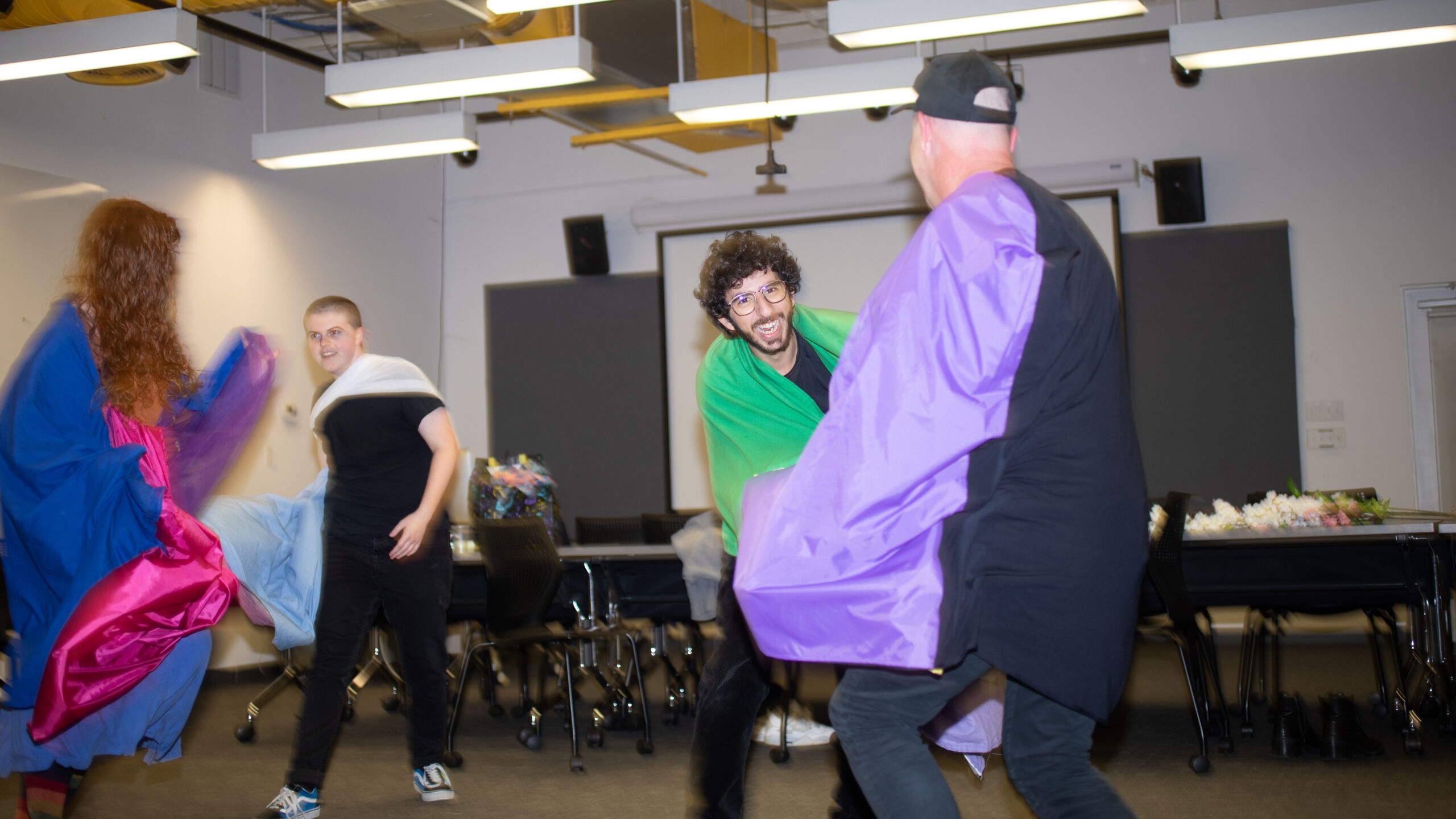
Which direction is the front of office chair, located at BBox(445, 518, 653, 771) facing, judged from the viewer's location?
facing away from the viewer and to the right of the viewer

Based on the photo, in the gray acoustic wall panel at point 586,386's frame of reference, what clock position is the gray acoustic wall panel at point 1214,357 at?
the gray acoustic wall panel at point 1214,357 is roughly at 10 o'clock from the gray acoustic wall panel at point 586,386.

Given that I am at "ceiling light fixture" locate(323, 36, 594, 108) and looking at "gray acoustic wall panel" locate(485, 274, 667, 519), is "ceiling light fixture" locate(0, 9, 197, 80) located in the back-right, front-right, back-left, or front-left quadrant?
back-left

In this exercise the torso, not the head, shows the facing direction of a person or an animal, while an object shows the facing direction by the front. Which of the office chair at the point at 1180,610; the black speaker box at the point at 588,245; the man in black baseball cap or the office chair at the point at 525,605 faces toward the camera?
the black speaker box

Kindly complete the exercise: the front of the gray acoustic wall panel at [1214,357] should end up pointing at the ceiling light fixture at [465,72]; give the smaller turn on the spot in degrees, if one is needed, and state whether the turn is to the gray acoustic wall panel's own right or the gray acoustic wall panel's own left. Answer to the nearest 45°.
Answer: approximately 45° to the gray acoustic wall panel's own right

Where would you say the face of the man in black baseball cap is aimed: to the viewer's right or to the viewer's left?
to the viewer's left

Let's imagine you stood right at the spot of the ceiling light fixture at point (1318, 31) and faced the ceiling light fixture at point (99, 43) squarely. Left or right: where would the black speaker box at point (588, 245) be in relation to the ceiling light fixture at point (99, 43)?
right

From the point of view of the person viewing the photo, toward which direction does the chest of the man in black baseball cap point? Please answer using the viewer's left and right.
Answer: facing away from the viewer and to the left of the viewer
